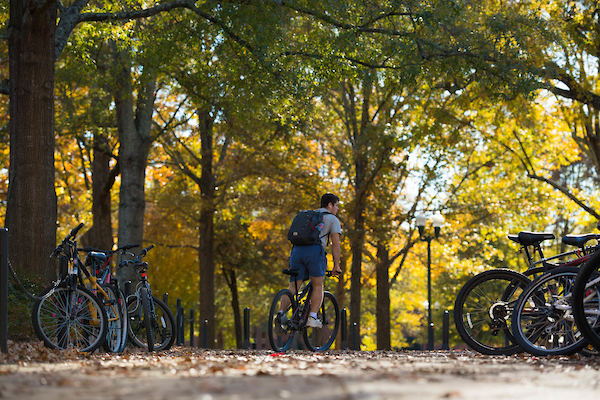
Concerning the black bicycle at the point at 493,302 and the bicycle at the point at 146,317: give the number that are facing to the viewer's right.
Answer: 1

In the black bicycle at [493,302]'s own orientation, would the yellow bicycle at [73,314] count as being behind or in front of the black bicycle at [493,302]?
behind

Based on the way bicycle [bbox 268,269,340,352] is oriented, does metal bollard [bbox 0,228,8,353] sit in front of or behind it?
behind

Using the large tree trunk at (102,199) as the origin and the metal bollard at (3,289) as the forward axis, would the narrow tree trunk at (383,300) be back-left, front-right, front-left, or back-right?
back-left

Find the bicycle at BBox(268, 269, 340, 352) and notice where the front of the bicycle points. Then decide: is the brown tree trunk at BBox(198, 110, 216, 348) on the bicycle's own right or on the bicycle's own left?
on the bicycle's own left

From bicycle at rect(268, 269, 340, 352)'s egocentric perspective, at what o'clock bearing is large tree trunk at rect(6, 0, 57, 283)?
The large tree trunk is roughly at 8 o'clock from the bicycle.

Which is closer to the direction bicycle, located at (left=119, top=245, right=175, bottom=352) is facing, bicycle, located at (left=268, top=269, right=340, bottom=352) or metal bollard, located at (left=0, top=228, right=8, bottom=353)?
the metal bollard

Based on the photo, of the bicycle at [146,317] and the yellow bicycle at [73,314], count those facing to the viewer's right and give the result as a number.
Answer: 0

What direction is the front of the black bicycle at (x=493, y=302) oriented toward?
to the viewer's right

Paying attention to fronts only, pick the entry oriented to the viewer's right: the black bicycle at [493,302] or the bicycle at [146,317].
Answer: the black bicycle

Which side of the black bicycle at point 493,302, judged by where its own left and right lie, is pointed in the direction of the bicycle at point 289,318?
back

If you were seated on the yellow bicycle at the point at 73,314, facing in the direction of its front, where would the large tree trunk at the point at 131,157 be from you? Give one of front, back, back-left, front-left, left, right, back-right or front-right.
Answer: back-right

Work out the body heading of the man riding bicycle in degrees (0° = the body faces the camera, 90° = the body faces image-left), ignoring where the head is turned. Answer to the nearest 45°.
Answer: approximately 225°
